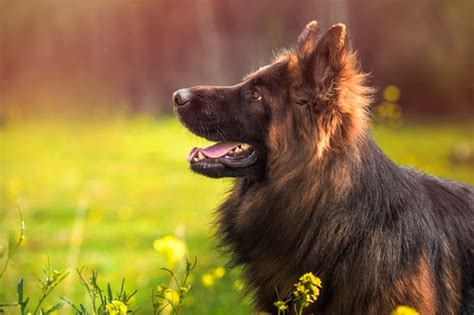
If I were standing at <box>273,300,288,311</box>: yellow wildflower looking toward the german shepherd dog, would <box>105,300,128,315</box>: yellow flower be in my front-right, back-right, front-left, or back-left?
back-left

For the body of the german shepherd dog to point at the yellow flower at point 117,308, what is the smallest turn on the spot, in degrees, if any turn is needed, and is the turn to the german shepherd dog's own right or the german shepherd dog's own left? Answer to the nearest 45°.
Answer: approximately 45° to the german shepherd dog's own left

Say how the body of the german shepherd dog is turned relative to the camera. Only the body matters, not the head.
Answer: to the viewer's left

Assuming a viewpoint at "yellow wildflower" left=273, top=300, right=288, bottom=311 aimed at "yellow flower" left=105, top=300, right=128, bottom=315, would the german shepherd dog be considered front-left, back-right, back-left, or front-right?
back-right

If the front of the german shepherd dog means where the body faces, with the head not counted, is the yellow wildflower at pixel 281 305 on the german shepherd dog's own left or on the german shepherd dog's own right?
on the german shepherd dog's own left
